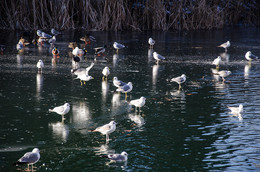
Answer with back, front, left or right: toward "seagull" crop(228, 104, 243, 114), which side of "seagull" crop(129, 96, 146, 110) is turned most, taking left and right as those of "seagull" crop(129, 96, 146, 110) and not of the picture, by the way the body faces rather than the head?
front

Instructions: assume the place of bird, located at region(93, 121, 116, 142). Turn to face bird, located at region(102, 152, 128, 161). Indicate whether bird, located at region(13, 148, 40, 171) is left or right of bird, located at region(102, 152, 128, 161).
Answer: right

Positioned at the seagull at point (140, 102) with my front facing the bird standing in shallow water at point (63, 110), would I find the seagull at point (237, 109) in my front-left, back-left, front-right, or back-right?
back-left

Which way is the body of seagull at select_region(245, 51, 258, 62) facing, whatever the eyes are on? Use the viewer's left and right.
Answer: facing to the left of the viewer

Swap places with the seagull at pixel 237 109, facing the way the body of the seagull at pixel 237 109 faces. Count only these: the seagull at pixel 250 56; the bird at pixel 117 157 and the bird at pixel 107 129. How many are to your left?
1

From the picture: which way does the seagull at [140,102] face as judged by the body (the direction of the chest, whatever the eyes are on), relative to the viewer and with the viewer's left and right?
facing to the right of the viewer
